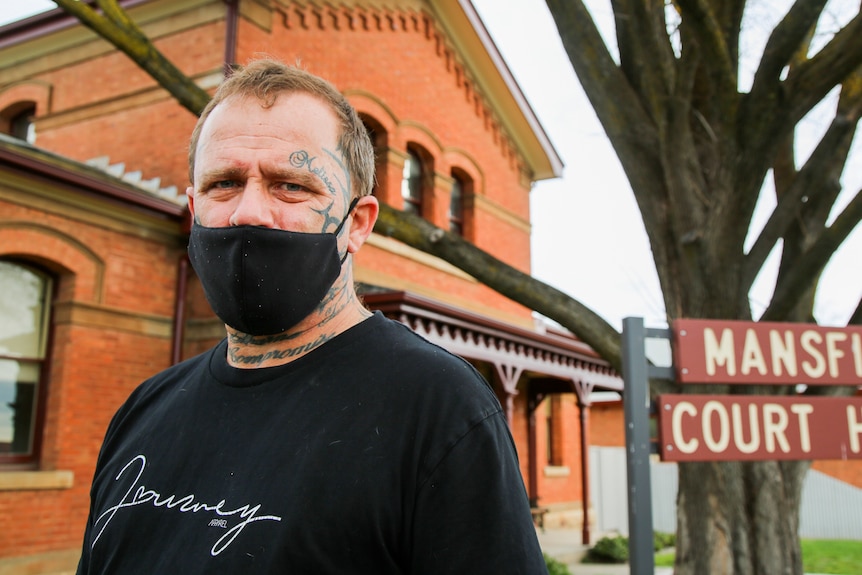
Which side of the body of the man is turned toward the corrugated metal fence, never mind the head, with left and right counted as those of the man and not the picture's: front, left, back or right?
back

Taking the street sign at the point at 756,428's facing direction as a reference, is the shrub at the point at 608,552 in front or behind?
behind

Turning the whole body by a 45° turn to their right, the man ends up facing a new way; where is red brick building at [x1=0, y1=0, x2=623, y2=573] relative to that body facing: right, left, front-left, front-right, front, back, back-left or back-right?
right

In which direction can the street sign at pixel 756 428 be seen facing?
toward the camera

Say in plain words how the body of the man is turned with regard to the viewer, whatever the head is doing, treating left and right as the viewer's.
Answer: facing the viewer and to the left of the viewer

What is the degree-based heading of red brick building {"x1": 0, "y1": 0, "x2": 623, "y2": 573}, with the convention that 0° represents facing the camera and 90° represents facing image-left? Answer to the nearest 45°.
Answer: approximately 315°

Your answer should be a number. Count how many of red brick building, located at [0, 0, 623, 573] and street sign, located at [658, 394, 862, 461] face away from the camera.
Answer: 0

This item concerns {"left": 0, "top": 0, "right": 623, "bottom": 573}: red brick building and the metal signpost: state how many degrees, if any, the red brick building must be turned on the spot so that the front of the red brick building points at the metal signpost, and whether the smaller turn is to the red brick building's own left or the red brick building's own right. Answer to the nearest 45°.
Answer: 0° — it already faces it

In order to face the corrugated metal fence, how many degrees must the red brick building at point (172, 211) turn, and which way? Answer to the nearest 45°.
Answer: approximately 90° to its left

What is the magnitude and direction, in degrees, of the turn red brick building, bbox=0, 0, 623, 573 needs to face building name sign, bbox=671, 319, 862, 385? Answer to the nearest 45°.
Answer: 0° — it already faces it

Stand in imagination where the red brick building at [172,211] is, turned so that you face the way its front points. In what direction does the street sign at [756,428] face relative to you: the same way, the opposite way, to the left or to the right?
to the right
